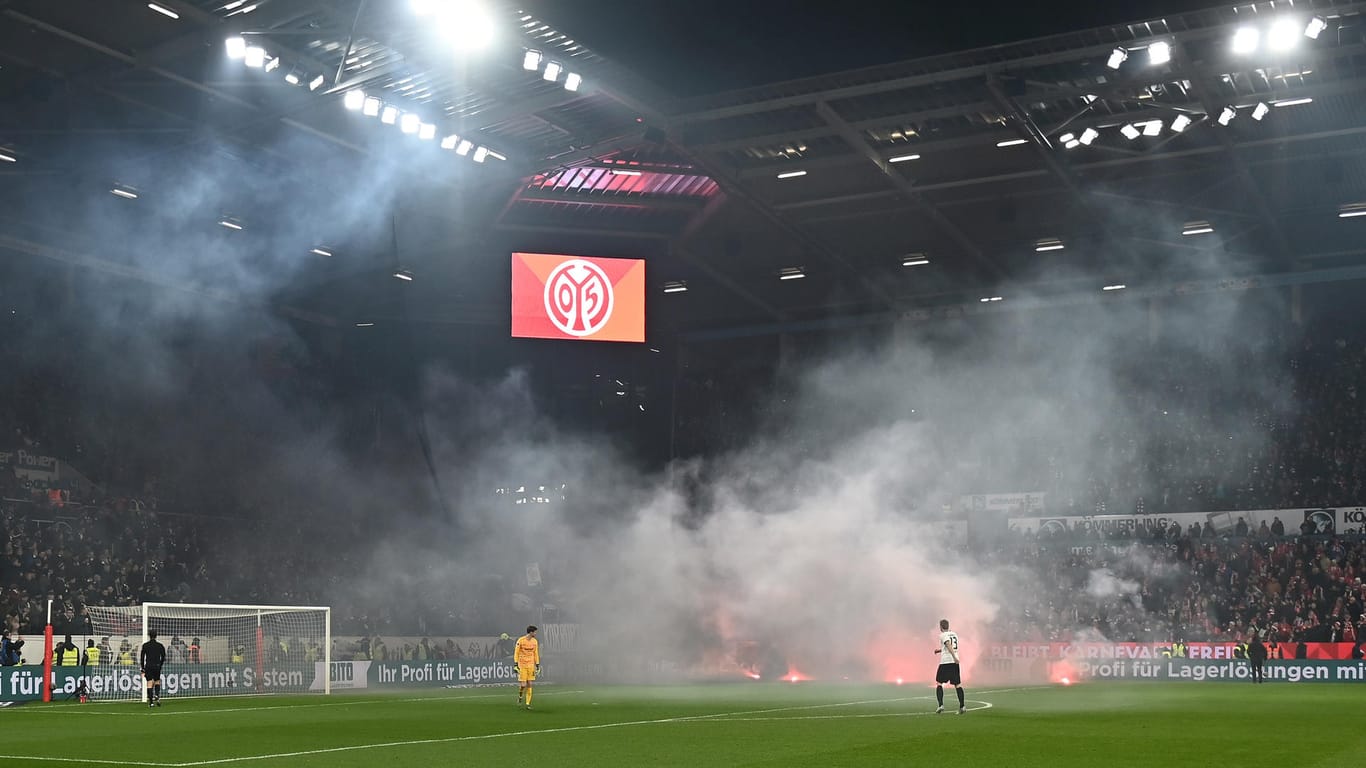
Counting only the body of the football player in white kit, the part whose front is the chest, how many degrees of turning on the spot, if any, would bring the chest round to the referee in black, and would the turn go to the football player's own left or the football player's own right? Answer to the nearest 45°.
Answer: approximately 45° to the football player's own left

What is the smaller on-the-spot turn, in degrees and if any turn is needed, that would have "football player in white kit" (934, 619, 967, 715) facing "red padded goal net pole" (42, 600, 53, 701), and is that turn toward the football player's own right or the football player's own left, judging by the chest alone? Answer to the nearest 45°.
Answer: approximately 45° to the football player's own left

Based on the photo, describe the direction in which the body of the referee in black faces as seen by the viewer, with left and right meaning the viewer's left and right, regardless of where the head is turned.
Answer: facing away from the viewer

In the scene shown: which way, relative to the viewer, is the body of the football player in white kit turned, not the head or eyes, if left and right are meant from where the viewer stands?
facing away from the viewer and to the left of the viewer

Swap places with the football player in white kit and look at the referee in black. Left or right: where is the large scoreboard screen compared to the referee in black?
right

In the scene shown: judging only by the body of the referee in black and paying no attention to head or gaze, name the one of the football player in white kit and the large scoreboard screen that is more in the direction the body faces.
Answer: the large scoreboard screen

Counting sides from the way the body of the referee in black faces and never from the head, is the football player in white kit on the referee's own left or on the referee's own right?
on the referee's own right
